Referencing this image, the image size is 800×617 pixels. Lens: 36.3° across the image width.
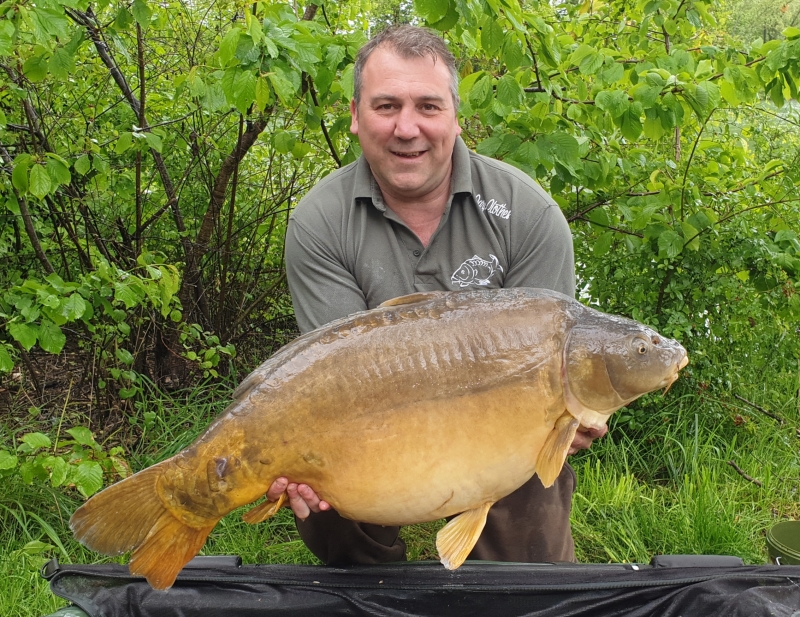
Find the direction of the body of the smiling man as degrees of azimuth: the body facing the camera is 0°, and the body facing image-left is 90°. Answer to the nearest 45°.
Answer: approximately 0°

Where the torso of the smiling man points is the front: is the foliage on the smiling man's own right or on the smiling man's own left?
on the smiling man's own right

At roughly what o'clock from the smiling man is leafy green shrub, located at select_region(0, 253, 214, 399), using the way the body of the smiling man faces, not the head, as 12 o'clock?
The leafy green shrub is roughly at 3 o'clock from the smiling man.
